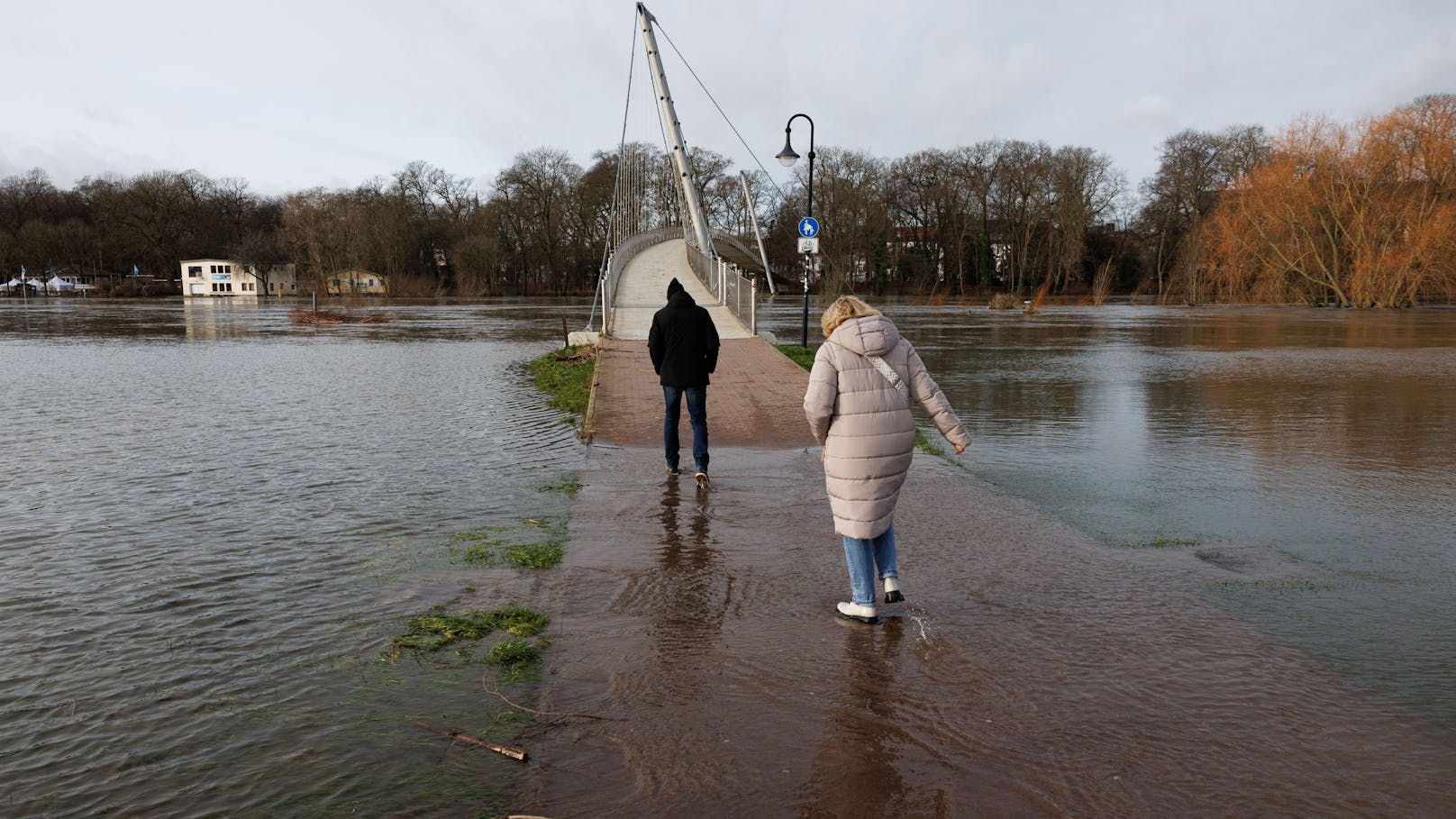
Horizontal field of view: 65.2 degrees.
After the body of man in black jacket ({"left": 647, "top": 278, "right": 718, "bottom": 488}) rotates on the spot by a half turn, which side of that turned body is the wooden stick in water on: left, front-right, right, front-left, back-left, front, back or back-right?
front

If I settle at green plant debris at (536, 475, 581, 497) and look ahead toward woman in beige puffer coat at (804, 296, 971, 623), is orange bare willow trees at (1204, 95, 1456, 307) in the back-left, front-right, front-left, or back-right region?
back-left

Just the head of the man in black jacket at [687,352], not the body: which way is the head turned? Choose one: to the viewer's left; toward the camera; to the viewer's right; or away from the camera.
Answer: away from the camera

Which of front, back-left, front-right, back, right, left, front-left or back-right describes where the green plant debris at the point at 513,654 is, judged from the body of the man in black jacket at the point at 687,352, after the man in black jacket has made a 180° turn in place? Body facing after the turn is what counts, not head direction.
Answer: front

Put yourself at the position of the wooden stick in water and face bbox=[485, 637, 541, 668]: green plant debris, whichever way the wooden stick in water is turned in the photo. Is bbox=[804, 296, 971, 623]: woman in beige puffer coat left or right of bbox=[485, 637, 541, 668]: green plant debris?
right

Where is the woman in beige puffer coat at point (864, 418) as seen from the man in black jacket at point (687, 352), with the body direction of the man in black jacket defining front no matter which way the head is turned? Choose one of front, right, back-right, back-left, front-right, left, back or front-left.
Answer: back

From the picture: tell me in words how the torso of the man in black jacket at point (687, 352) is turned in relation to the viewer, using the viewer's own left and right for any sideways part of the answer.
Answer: facing away from the viewer

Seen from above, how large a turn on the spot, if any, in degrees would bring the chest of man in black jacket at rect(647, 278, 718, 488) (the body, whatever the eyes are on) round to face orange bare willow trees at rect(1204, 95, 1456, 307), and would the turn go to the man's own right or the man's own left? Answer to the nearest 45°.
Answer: approximately 45° to the man's own right
